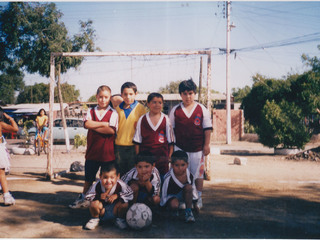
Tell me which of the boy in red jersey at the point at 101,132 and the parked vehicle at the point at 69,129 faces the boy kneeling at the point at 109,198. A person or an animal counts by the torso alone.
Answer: the boy in red jersey

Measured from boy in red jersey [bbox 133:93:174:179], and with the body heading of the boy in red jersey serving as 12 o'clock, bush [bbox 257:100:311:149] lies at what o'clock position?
The bush is roughly at 7 o'clock from the boy in red jersey.

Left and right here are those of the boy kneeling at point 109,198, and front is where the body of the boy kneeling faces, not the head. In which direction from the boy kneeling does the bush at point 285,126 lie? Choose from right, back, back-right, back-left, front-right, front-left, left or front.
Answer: back-left

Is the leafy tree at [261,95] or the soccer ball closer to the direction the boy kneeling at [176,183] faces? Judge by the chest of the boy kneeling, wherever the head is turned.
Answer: the soccer ball

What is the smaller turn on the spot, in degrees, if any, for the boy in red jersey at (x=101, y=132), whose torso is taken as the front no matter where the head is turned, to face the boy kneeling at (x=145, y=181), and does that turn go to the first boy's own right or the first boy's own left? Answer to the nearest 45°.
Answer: approximately 45° to the first boy's own left

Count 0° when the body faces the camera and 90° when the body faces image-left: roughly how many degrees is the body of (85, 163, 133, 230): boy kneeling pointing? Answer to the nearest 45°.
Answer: approximately 0°
